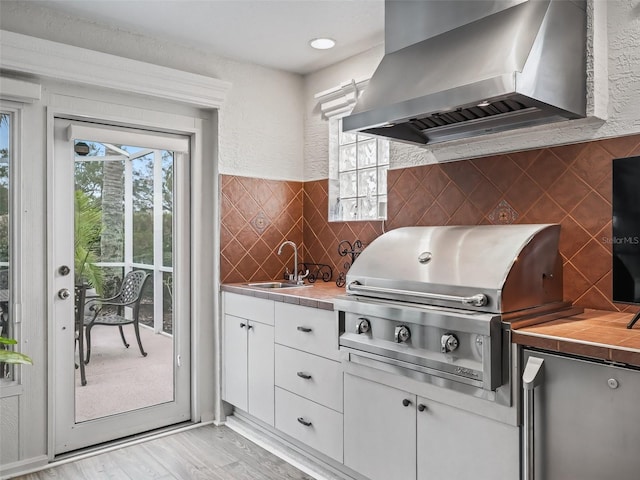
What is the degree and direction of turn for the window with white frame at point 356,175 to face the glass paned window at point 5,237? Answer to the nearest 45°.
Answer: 0° — it already faces it

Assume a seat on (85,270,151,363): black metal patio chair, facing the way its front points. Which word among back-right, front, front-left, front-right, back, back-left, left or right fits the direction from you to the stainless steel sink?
back-left

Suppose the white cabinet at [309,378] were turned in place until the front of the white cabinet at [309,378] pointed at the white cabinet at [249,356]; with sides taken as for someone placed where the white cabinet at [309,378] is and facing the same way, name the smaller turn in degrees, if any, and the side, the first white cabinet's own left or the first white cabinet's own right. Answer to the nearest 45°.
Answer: approximately 90° to the first white cabinet's own right

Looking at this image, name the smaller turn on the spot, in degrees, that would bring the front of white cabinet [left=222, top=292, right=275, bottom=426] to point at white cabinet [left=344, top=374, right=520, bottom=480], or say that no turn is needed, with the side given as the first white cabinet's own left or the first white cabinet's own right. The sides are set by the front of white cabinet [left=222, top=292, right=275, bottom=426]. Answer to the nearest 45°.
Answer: approximately 90° to the first white cabinet's own left

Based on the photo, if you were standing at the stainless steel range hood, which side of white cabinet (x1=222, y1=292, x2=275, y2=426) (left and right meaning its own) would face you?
left
